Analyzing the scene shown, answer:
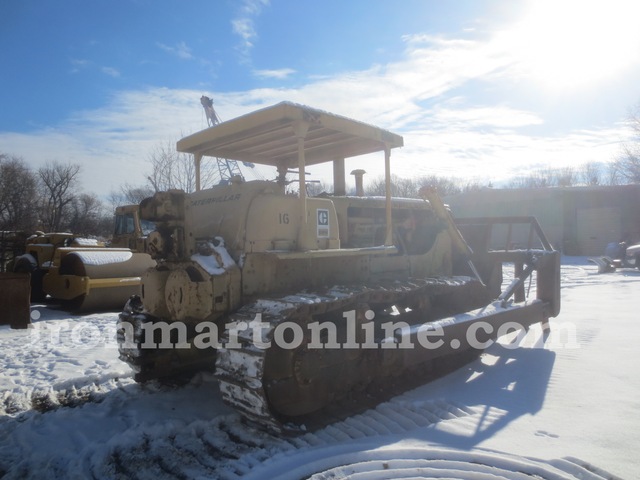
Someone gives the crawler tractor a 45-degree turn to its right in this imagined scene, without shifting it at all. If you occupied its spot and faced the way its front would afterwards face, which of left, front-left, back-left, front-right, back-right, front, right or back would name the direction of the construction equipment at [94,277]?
back-left

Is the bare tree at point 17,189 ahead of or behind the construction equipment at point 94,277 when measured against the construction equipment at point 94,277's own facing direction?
behind

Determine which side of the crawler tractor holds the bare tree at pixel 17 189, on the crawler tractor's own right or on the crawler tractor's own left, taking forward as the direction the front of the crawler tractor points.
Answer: on the crawler tractor's own left

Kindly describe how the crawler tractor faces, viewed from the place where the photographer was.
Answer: facing away from the viewer and to the right of the viewer

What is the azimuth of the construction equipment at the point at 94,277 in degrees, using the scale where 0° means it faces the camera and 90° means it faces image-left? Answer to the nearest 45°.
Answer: approximately 315°
